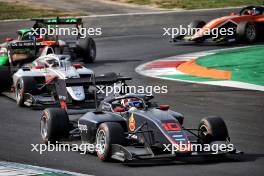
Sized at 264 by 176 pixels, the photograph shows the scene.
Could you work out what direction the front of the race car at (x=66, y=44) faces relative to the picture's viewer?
facing the viewer and to the left of the viewer

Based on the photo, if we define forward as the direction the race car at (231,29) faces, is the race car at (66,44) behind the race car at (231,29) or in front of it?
in front

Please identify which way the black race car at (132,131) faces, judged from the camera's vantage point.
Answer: facing the viewer and to the right of the viewer

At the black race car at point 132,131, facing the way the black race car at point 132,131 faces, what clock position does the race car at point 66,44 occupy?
The race car is roughly at 7 o'clock from the black race car.

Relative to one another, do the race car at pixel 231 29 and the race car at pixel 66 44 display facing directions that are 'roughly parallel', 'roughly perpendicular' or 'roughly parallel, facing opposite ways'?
roughly parallel

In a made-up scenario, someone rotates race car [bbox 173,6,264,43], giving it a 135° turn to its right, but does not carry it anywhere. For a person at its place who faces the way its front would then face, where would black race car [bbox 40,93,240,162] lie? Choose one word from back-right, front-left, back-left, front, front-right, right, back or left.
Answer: back
